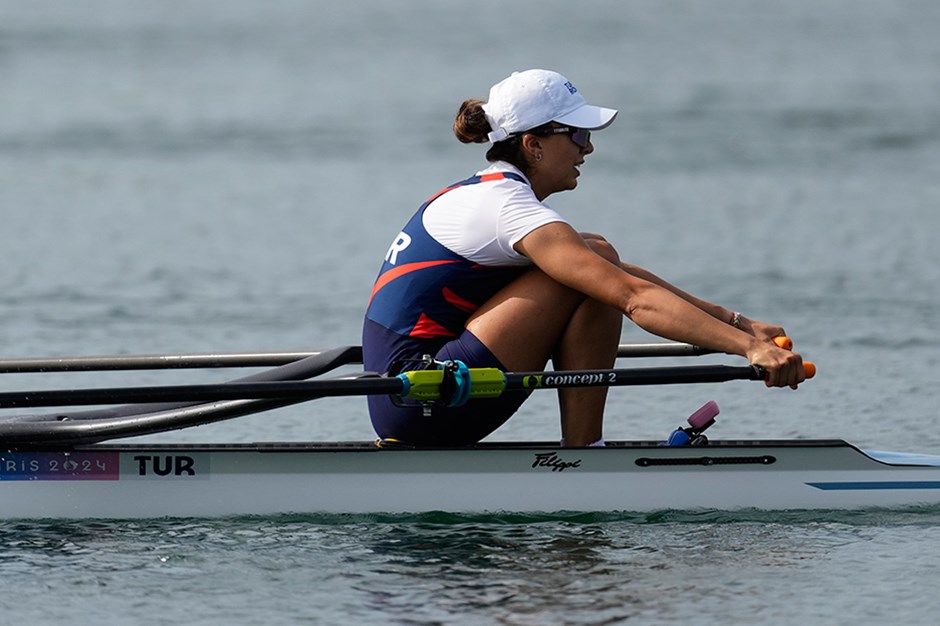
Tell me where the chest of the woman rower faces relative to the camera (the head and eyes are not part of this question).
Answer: to the viewer's right

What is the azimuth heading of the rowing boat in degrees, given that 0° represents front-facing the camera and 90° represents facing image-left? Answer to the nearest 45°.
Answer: approximately 90°
